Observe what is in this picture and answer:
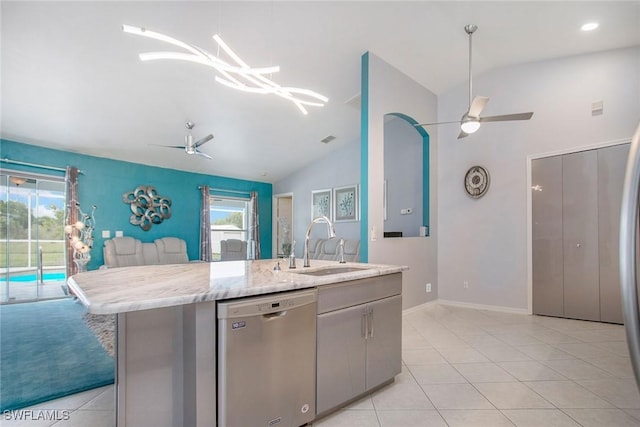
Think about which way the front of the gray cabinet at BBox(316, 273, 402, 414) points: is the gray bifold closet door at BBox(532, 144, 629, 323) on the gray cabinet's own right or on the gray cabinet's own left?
on the gray cabinet's own left

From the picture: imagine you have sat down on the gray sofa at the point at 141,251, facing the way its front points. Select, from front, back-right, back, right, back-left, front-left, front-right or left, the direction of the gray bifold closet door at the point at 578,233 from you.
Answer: front-left

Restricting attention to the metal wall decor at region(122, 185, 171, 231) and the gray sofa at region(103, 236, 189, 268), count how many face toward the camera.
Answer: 2

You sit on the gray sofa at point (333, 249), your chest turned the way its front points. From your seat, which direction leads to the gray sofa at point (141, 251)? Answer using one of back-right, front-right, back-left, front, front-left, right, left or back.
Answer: front-right

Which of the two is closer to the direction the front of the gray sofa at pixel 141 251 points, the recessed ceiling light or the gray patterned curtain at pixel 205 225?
the recessed ceiling light

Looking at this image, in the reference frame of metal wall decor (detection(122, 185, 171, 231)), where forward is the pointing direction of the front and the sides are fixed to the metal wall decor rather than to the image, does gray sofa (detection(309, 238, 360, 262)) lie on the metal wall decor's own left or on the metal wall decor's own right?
on the metal wall decor's own left

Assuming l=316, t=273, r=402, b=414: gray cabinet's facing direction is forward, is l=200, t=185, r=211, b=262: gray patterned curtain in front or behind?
behind

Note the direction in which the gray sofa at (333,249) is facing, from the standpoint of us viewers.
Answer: facing the viewer and to the left of the viewer

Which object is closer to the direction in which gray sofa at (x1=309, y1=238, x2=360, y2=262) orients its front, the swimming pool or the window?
the swimming pool

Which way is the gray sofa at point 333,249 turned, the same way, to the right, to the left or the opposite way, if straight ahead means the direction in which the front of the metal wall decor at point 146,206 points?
to the right
